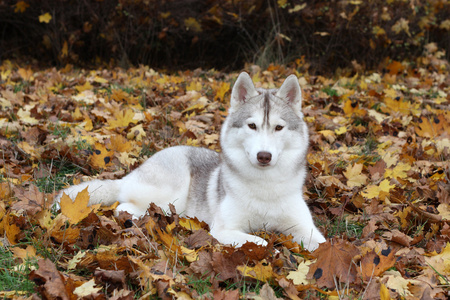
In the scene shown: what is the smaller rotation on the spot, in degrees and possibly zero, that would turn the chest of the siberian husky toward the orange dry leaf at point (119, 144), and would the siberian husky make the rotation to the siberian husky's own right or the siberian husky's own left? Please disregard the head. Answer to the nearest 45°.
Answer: approximately 180°

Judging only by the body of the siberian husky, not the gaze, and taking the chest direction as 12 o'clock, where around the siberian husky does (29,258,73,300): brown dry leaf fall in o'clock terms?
The brown dry leaf is roughly at 3 o'clock from the siberian husky.

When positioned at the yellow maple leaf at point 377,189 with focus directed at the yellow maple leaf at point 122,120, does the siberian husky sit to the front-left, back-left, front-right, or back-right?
front-left

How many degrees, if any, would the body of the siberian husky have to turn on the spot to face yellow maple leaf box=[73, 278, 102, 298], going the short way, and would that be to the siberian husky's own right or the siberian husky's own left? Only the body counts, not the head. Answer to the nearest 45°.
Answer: approximately 90° to the siberian husky's own right

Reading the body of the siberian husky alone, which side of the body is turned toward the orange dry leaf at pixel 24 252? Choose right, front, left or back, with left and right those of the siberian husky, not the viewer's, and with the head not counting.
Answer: right

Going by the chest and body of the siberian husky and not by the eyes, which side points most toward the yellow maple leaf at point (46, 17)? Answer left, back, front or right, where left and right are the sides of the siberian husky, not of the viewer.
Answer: back

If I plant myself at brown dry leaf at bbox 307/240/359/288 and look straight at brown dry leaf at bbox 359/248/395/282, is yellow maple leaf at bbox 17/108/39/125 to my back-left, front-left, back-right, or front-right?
back-left

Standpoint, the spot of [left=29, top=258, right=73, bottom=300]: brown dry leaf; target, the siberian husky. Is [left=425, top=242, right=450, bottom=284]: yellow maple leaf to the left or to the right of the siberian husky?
right

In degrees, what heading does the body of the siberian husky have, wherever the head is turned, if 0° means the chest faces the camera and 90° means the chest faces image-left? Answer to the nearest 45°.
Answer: approximately 315°

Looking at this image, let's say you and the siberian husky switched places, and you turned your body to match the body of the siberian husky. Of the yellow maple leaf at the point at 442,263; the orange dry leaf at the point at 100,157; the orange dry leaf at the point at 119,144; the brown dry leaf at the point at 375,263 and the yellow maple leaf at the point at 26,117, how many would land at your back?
3

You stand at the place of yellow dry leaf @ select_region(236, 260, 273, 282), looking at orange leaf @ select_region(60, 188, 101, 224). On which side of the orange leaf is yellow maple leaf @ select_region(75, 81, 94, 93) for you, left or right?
right

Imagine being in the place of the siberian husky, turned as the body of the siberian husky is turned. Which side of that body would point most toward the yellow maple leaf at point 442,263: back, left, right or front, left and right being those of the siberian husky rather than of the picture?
front

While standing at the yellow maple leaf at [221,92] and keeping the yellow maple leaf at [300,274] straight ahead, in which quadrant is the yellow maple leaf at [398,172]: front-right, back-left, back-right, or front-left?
front-left

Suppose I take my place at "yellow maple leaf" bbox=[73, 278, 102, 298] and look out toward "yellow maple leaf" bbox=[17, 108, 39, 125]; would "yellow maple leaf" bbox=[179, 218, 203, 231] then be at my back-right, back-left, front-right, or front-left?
front-right

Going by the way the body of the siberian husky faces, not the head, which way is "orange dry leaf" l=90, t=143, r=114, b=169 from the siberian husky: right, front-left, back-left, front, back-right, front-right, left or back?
back

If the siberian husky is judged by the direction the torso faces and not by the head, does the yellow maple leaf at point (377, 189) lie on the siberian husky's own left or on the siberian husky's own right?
on the siberian husky's own left

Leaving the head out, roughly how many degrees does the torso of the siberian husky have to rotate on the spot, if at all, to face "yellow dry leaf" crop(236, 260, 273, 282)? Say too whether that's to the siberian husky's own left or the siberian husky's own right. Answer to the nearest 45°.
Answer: approximately 45° to the siberian husky's own right
